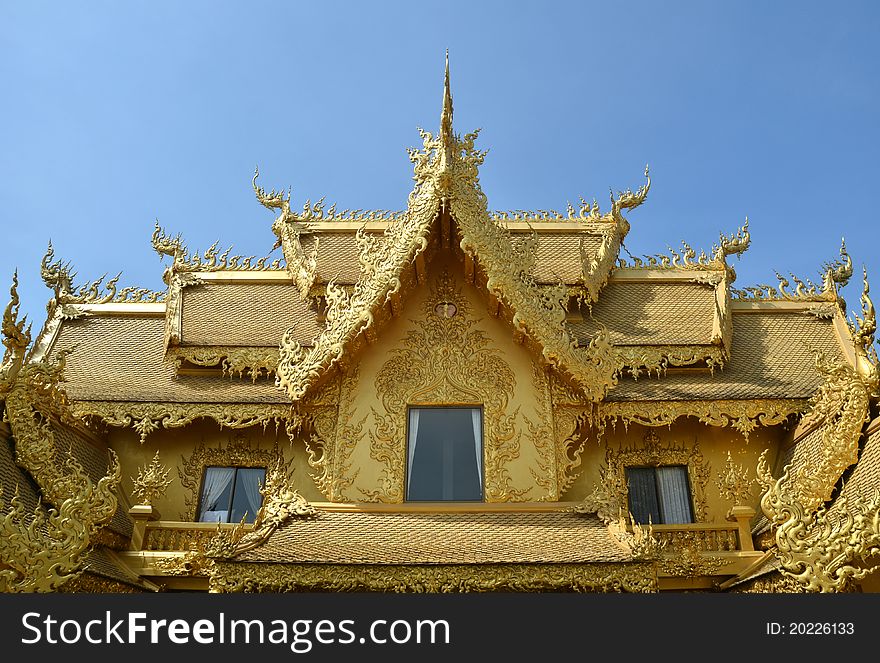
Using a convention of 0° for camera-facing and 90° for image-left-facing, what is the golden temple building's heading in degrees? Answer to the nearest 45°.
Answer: approximately 0°
